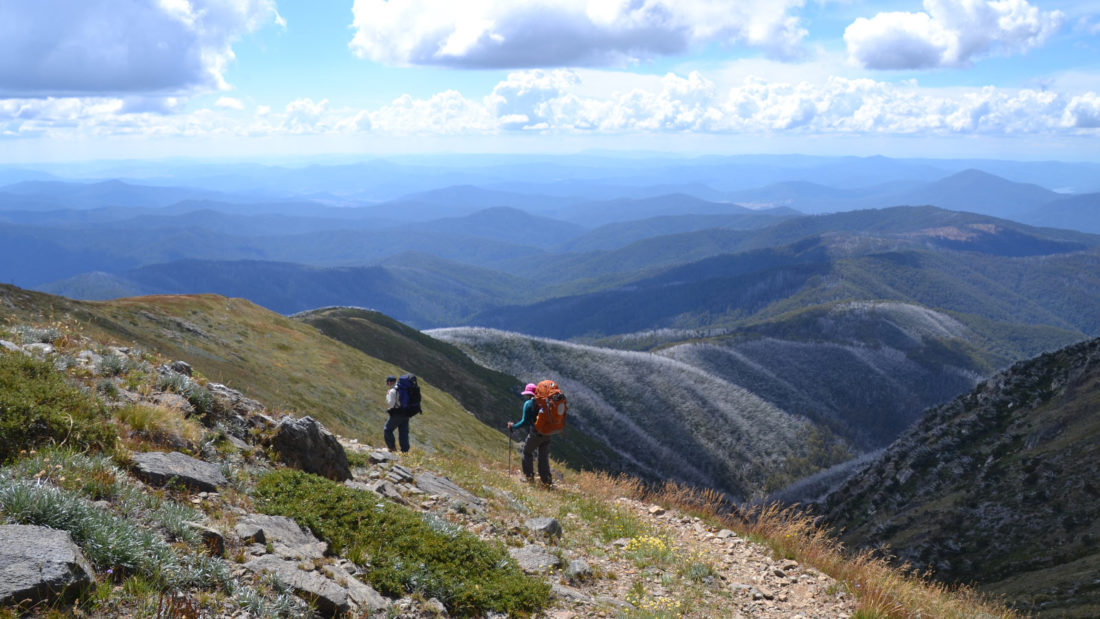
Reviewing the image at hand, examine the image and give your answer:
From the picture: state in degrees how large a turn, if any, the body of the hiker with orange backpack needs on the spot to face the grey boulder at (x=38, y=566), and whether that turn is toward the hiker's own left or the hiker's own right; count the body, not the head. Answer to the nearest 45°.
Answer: approximately 135° to the hiker's own left

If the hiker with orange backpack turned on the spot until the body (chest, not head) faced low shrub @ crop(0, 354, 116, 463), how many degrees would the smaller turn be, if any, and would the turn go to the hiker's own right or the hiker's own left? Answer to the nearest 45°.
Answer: approximately 90° to the hiker's own left

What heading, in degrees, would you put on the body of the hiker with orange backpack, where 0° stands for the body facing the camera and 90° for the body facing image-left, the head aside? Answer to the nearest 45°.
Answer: approximately 135°

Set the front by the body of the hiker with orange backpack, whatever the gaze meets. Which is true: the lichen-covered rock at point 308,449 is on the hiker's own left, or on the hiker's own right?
on the hiker's own left

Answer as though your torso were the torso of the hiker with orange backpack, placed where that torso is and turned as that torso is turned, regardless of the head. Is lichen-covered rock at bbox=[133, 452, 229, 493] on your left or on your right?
on your left

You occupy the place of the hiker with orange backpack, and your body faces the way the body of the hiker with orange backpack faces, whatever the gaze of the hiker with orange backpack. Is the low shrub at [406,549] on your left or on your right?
on your left
